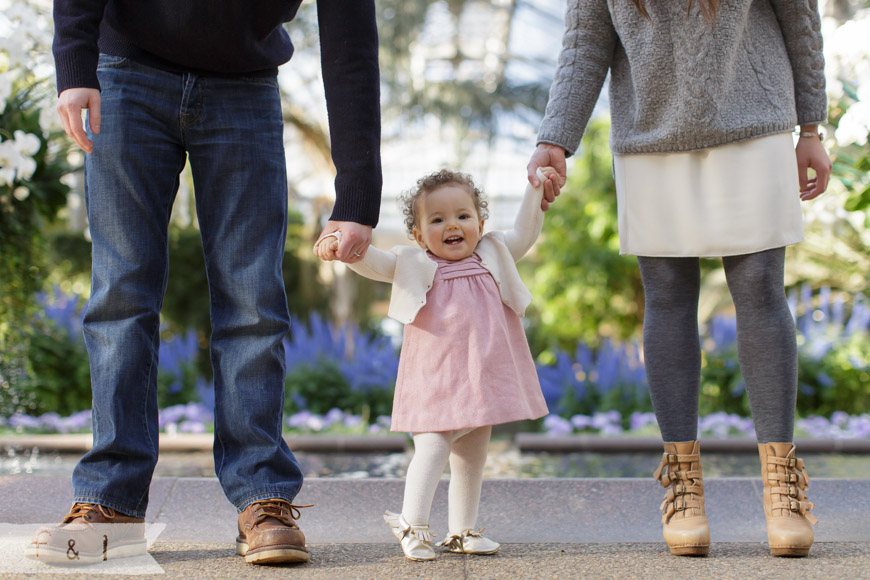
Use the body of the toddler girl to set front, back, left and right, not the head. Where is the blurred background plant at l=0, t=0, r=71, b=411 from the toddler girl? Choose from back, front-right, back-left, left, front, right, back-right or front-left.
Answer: back-right

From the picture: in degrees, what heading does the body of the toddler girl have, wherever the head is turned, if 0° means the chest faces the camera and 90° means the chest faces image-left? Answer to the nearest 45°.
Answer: approximately 0°

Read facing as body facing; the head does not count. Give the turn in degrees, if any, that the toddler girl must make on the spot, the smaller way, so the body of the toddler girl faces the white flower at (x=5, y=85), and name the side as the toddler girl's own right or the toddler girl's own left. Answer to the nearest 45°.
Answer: approximately 135° to the toddler girl's own right

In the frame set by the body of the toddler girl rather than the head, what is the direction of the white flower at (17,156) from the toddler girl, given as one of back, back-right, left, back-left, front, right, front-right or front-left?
back-right

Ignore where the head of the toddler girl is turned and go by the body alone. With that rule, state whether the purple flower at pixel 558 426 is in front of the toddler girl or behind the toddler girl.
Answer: behind
